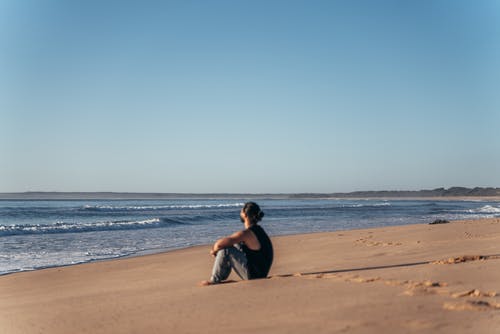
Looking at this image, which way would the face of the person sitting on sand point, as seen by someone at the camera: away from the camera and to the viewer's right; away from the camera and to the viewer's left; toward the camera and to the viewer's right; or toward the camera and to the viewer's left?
away from the camera and to the viewer's left

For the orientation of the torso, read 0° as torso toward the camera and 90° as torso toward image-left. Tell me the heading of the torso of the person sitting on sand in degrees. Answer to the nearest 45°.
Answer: approximately 90°
